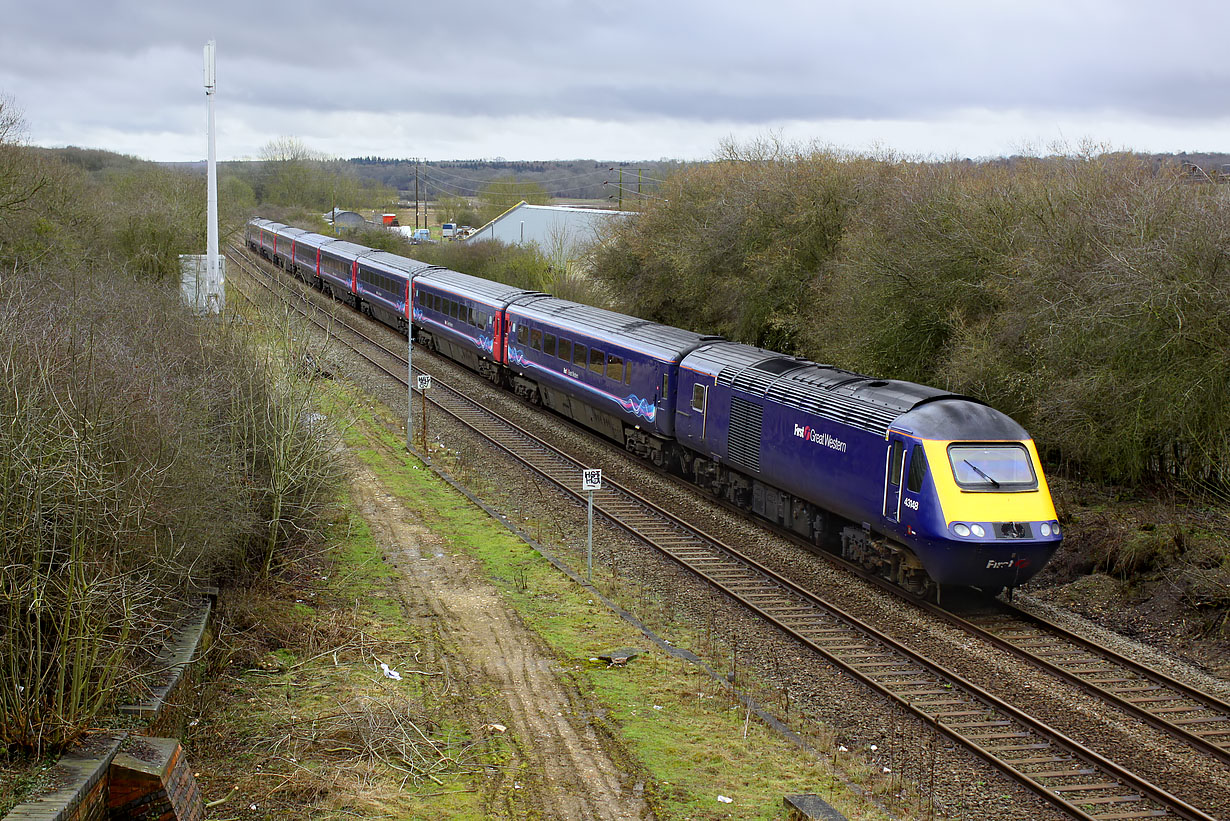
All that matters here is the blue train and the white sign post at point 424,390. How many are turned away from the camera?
0

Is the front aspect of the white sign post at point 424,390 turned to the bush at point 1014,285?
no

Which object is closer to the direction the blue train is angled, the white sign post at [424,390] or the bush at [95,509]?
the bush

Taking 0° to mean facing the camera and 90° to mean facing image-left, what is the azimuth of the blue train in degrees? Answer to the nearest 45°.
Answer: approximately 315°

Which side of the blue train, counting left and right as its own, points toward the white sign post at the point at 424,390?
back

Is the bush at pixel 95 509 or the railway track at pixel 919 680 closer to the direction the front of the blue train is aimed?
the railway track

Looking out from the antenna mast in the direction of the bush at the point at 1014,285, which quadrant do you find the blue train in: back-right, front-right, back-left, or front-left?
front-right

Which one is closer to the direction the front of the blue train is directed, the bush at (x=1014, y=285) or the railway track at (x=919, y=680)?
the railway track

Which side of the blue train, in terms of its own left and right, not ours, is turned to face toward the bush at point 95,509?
right

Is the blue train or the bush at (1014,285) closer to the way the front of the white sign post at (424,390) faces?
the blue train

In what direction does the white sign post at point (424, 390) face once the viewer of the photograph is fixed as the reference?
facing the viewer

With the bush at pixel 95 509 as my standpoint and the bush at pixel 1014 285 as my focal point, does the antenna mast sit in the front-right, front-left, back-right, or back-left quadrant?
front-left

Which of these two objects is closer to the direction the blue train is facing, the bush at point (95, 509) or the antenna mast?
the bush

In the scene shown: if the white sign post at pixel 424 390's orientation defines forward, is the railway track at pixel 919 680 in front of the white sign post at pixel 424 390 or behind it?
in front

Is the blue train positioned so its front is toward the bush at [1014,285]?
no
